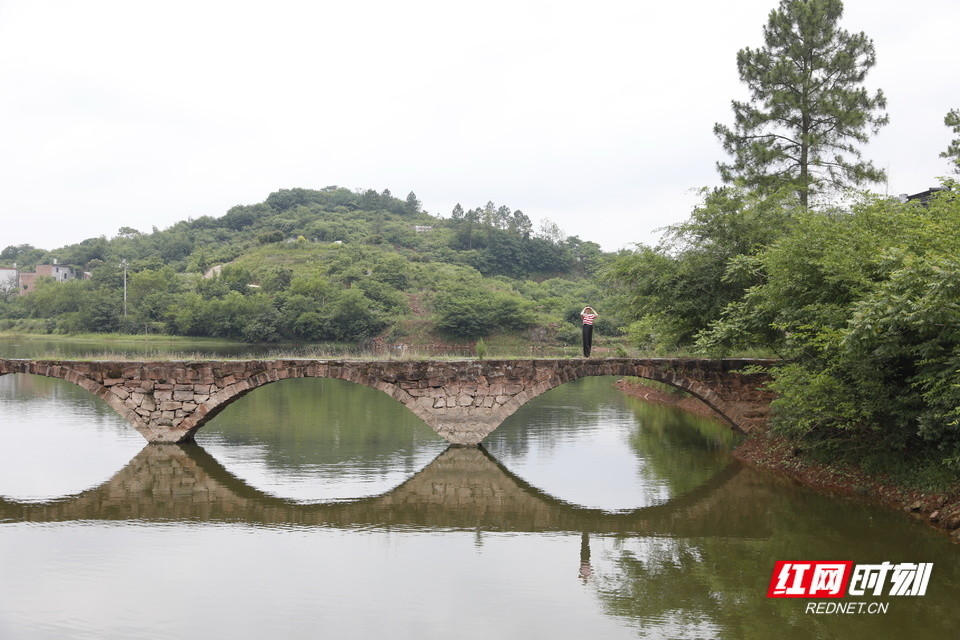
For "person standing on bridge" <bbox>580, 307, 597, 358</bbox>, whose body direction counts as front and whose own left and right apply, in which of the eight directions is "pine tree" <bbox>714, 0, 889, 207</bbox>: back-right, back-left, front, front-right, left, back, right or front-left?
back-left

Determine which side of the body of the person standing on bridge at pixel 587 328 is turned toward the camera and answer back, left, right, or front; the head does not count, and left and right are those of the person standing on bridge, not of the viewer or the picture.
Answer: front
